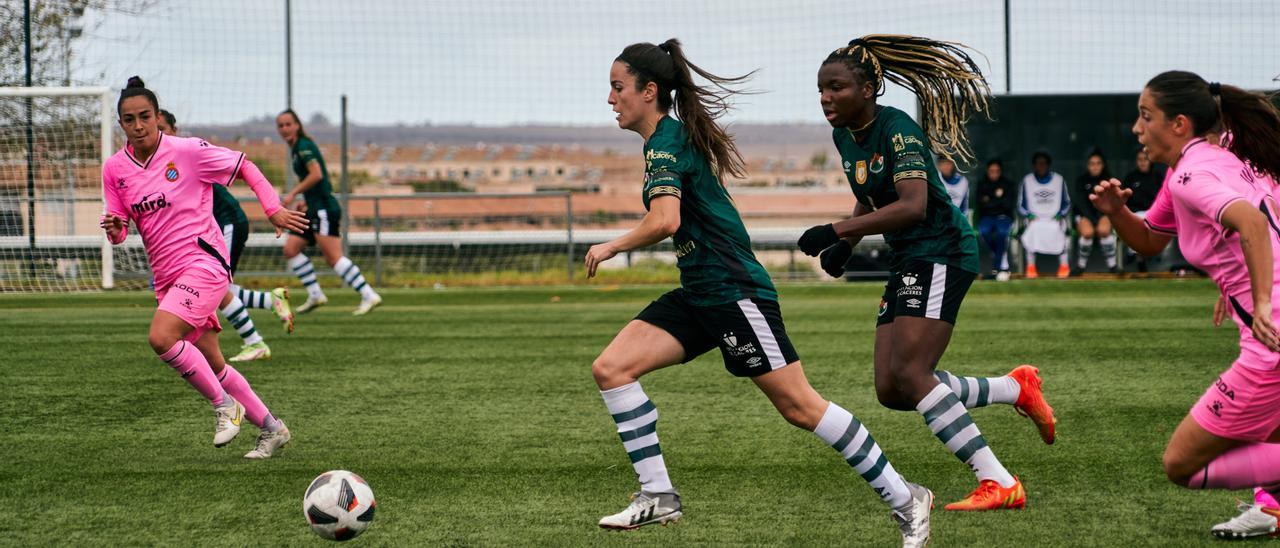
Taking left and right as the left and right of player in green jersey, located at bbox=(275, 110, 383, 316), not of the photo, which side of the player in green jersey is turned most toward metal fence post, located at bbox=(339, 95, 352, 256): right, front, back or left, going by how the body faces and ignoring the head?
right

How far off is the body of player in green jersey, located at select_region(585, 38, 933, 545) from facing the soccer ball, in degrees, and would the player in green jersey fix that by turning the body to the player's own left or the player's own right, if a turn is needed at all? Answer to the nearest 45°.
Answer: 0° — they already face it

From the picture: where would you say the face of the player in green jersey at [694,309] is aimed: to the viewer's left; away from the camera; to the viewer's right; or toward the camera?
to the viewer's left

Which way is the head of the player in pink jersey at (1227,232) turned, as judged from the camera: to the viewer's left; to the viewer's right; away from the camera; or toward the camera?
to the viewer's left

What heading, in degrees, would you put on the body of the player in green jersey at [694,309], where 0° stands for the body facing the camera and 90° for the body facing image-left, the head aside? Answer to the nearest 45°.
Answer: approximately 90°

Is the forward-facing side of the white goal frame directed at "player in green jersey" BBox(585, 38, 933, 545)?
yes

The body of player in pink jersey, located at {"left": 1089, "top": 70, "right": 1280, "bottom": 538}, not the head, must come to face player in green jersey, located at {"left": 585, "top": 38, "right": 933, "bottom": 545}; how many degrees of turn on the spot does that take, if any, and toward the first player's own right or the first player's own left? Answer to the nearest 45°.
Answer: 0° — they already face them

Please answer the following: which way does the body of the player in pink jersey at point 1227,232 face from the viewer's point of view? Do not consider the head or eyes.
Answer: to the viewer's left
